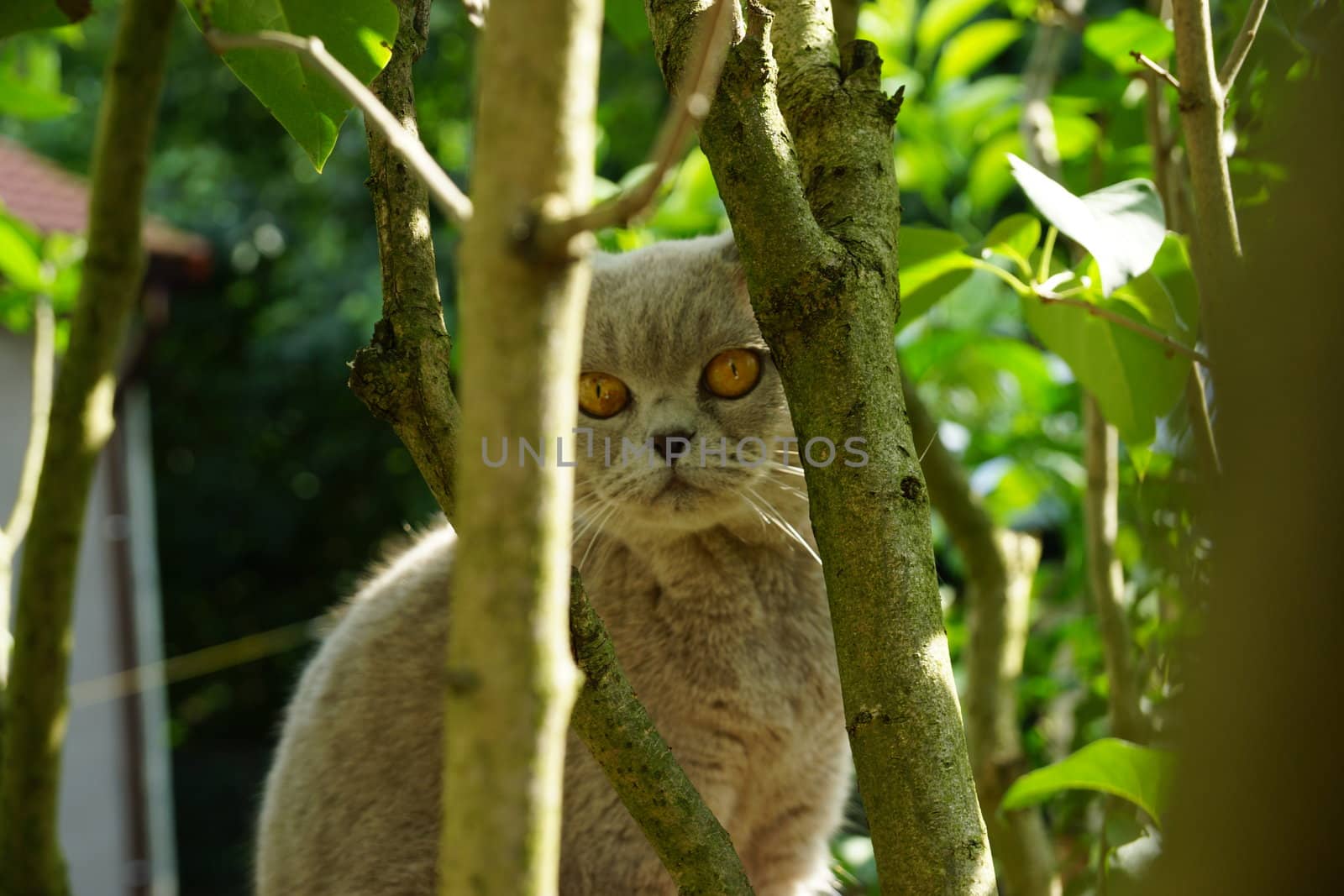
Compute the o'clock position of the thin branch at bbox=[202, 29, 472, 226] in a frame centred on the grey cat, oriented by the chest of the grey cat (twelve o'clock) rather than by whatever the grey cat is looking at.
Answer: The thin branch is roughly at 2 o'clock from the grey cat.

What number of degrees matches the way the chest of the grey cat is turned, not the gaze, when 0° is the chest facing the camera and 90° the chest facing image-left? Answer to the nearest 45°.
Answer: approximately 315°

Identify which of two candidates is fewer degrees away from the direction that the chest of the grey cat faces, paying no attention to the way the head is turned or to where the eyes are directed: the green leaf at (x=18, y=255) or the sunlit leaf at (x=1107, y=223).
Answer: the sunlit leaf

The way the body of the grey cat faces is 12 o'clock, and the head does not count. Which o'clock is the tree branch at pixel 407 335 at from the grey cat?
The tree branch is roughly at 2 o'clock from the grey cat.

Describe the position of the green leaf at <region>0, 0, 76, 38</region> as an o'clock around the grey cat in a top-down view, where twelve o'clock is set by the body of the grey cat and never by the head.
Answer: The green leaf is roughly at 3 o'clock from the grey cat.
